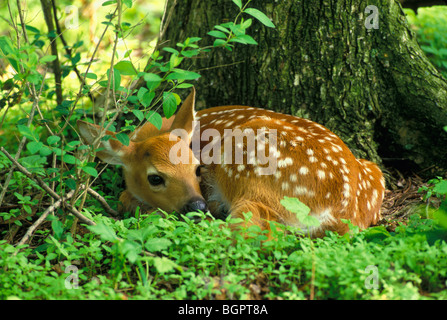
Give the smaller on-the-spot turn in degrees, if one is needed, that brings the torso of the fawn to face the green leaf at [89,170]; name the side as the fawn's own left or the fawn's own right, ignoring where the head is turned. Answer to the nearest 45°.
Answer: approximately 45° to the fawn's own left

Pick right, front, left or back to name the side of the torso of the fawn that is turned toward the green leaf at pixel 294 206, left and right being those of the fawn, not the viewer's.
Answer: left

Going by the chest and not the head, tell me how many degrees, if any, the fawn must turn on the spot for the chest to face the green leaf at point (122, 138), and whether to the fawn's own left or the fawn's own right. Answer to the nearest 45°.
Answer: approximately 45° to the fawn's own left

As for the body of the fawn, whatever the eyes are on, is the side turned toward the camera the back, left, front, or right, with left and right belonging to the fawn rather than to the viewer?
left
